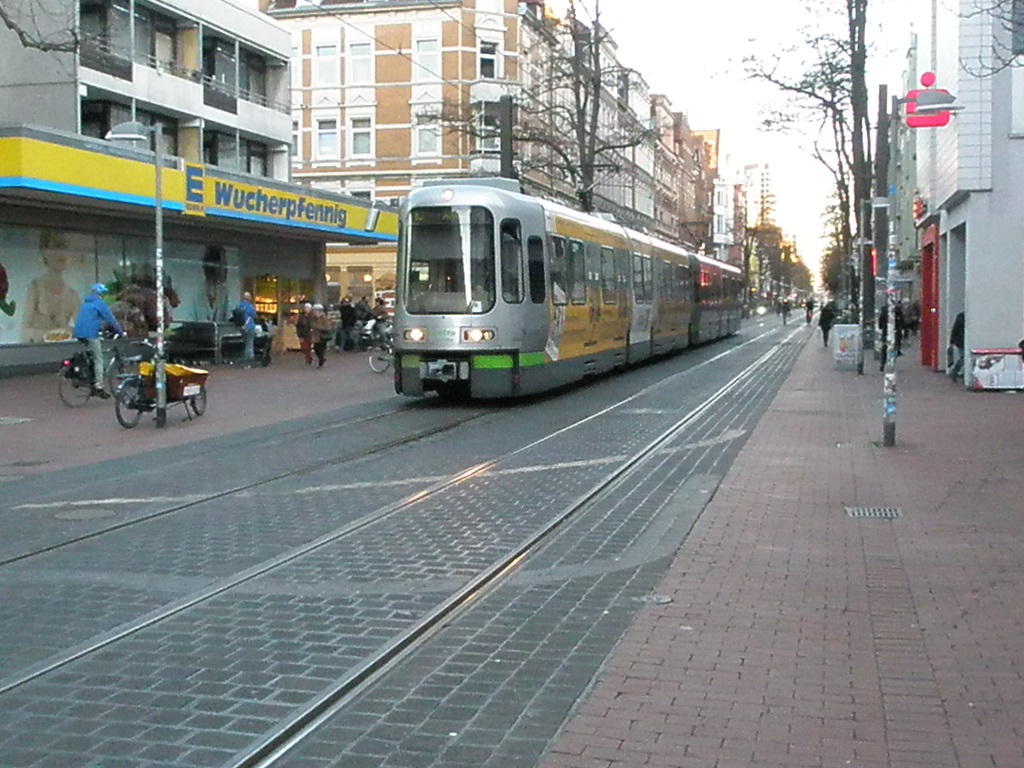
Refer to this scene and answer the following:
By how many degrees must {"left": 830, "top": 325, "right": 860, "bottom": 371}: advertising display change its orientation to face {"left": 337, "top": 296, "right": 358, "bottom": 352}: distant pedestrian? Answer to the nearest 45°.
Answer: approximately 90° to its right

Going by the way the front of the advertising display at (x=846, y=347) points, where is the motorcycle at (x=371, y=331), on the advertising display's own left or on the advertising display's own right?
on the advertising display's own right

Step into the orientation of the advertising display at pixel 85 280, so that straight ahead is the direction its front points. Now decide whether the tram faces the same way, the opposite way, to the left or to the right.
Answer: to the right

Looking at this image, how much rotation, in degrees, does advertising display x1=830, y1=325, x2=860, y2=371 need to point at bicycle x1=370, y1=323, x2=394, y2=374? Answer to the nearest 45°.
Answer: approximately 45° to its right

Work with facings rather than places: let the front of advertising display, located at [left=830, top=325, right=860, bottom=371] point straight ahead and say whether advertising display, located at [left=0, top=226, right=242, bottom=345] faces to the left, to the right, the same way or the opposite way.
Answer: to the left
